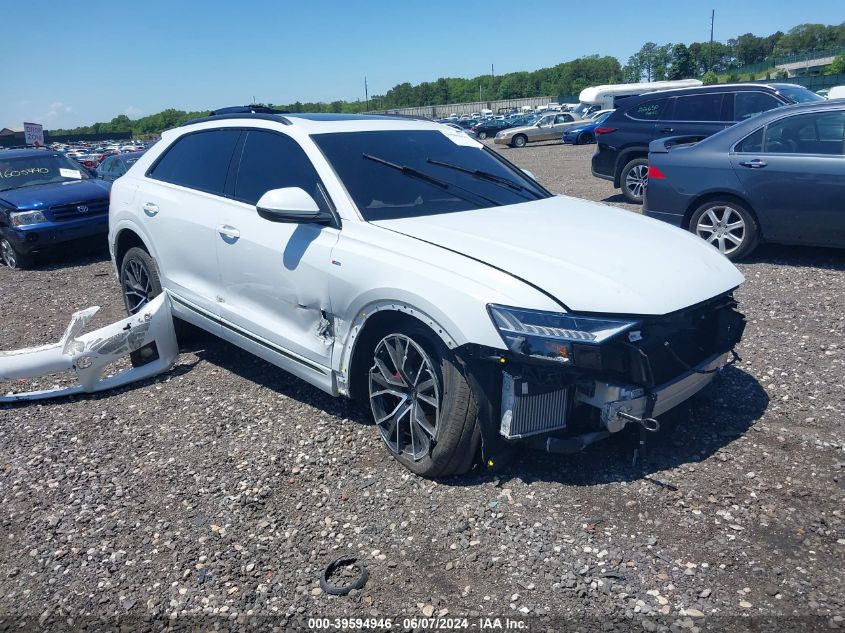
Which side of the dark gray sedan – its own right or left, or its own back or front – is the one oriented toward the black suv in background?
left

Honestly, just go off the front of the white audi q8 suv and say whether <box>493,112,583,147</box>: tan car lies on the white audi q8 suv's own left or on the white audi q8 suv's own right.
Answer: on the white audi q8 suv's own left

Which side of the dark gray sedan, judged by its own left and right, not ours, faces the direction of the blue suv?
back

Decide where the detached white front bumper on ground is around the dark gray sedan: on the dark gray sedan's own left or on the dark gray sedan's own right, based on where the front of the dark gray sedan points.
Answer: on the dark gray sedan's own right

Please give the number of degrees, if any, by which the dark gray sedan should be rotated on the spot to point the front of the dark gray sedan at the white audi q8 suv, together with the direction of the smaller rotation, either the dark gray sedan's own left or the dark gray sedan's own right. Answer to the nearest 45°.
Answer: approximately 90° to the dark gray sedan's own right

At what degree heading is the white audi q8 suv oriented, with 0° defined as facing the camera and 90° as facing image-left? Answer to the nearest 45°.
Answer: approximately 315°

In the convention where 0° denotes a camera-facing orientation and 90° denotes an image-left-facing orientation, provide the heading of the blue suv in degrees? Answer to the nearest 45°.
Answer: approximately 315°

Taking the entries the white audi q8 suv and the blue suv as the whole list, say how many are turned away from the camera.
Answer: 0

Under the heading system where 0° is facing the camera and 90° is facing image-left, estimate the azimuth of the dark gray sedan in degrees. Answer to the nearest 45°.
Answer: approximately 270°

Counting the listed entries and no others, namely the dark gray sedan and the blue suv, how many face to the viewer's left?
0

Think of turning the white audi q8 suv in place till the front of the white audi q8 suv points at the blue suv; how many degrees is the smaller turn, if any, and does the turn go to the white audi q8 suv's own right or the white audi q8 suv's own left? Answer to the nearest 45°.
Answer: approximately 180°
